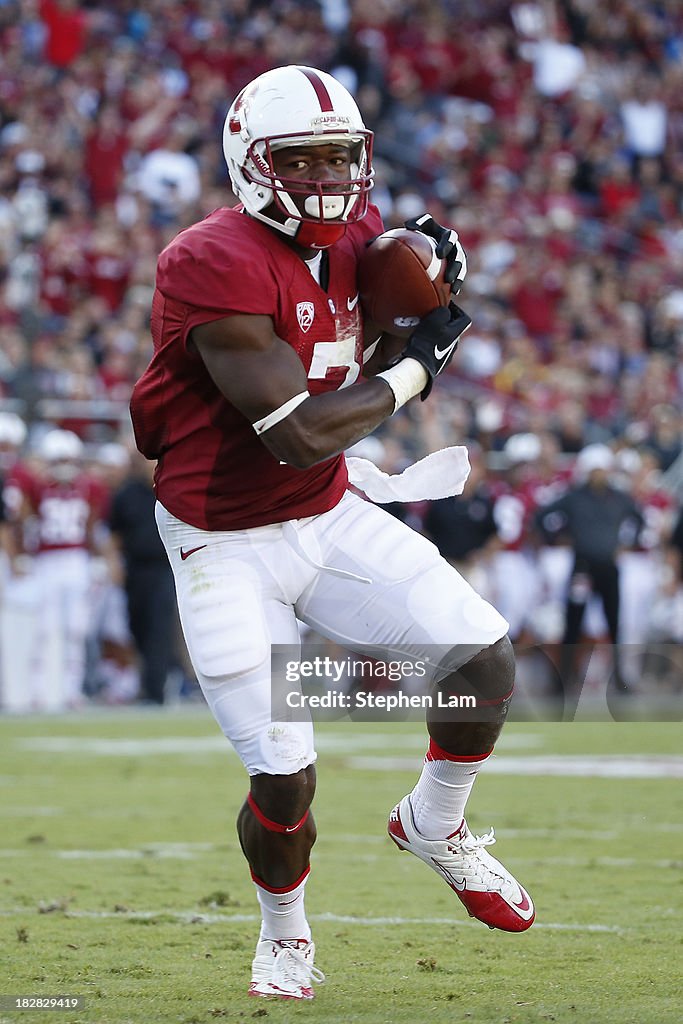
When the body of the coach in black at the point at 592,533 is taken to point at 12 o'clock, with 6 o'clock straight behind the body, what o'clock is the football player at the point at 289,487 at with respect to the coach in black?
The football player is roughly at 12 o'clock from the coach in black.

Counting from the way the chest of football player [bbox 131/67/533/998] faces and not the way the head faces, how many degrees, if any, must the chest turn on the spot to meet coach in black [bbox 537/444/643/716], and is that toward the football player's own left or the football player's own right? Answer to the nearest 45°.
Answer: approximately 135° to the football player's own left

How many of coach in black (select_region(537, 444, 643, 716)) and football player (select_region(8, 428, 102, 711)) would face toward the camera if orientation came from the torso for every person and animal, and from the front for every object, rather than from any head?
2

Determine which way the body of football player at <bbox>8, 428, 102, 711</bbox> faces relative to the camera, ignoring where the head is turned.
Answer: toward the camera

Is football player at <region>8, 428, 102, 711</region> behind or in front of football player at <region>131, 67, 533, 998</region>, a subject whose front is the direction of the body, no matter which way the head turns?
behind

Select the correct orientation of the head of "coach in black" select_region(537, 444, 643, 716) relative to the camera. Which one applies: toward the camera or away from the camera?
toward the camera

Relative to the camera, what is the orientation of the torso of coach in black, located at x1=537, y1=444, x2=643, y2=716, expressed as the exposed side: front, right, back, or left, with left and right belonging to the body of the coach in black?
front

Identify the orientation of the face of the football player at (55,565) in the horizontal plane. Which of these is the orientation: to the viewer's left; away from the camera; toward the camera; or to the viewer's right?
toward the camera

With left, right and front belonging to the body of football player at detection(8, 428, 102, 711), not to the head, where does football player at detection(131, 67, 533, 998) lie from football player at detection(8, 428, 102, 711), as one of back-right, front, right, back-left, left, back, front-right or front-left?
front

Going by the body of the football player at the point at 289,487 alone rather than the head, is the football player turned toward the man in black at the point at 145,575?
no

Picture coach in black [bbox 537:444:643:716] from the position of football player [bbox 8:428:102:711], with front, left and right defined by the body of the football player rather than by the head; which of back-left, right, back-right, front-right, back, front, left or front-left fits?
left

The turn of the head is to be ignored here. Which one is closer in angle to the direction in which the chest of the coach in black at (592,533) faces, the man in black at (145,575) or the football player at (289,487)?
the football player

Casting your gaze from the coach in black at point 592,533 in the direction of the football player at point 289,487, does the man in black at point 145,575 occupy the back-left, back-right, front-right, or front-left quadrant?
front-right
